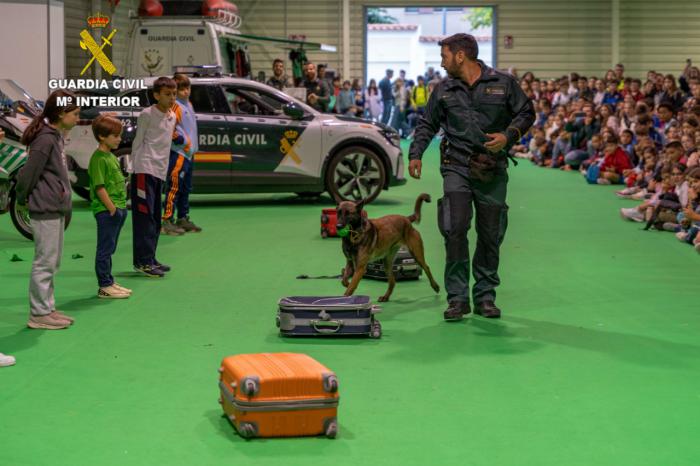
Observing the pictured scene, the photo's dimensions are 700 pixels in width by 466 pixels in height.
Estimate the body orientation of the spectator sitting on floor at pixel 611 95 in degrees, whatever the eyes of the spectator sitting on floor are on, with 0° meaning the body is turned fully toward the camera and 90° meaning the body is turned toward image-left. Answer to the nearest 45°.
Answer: approximately 45°

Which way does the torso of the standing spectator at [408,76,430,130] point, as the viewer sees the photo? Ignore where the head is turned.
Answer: toward the camera

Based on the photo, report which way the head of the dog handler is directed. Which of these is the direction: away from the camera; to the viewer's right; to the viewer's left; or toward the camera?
to the viewer's left

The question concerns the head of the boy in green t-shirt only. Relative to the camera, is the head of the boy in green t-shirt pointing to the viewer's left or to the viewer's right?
to the viewer's right

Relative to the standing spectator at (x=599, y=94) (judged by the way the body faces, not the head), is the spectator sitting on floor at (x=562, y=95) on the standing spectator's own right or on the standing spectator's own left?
on the standing spectator's own right

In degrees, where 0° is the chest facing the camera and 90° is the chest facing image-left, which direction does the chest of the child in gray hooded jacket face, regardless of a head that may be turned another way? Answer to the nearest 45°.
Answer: approximately 270°

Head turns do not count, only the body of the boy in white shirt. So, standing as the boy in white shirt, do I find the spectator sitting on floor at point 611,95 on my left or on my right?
on my left

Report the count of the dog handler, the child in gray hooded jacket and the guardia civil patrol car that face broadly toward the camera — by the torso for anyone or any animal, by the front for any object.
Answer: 1

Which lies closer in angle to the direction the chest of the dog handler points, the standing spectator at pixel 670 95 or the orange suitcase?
the orange suitcase

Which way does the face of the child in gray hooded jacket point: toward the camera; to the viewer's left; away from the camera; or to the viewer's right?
to the viewer's right

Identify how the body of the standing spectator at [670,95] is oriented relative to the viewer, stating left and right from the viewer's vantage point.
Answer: facing the viewer and to the left of the viewer

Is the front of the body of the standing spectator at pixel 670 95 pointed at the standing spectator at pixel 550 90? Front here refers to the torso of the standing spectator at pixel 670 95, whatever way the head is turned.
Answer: no

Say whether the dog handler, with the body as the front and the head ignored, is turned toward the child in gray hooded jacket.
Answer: no

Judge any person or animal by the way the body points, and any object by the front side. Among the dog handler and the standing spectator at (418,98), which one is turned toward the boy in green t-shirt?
the standing spectator

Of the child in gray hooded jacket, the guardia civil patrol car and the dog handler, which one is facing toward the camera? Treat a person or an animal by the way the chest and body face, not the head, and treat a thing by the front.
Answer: the dog handler
